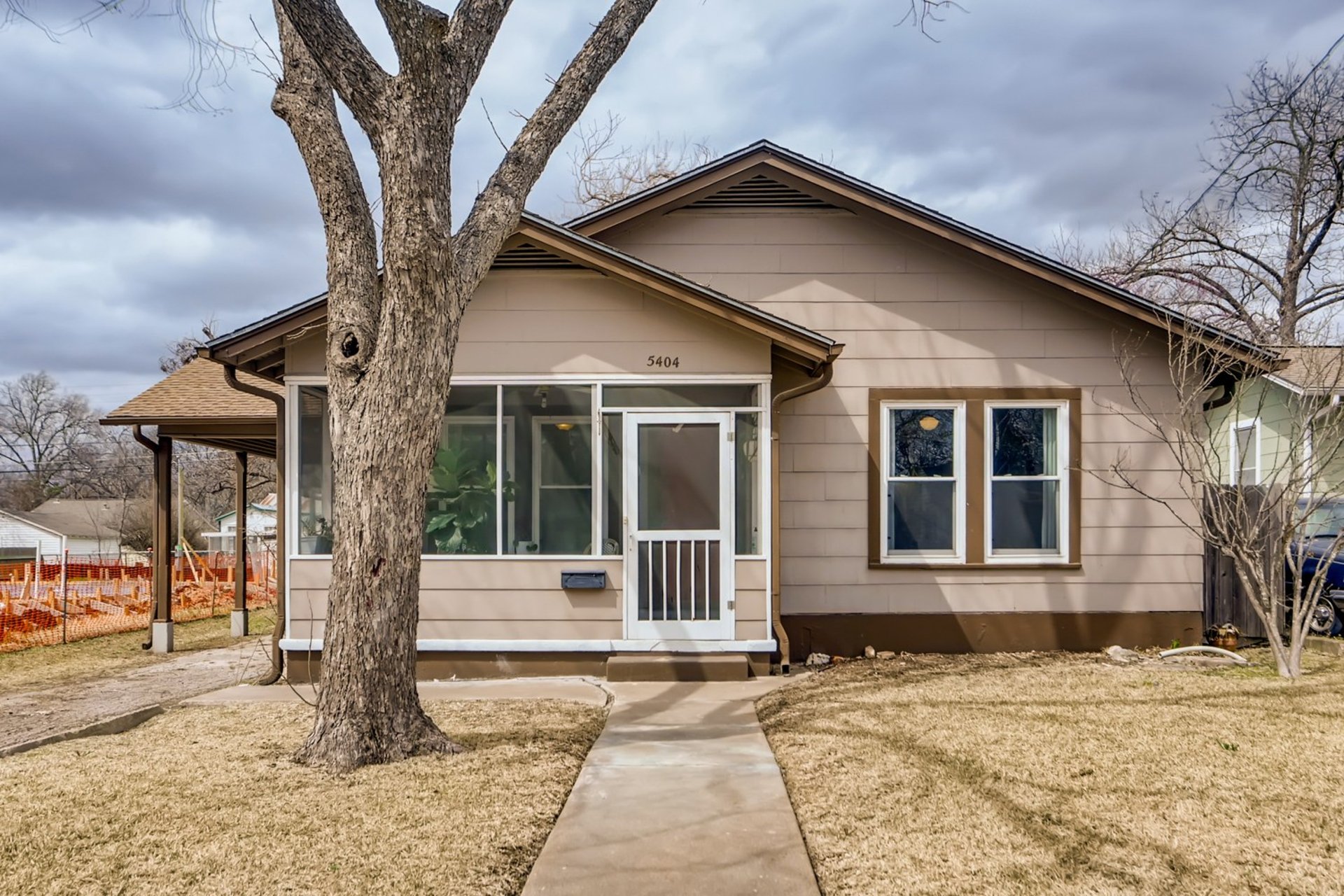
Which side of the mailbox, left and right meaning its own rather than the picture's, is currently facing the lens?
front

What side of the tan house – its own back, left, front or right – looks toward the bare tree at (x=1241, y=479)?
left

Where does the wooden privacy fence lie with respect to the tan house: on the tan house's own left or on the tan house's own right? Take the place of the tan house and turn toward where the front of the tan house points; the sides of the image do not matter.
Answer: on the tan house's own left

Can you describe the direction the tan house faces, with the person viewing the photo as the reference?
facing the viewer

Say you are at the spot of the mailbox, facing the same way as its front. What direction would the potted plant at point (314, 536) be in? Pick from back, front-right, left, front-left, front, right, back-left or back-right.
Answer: right
